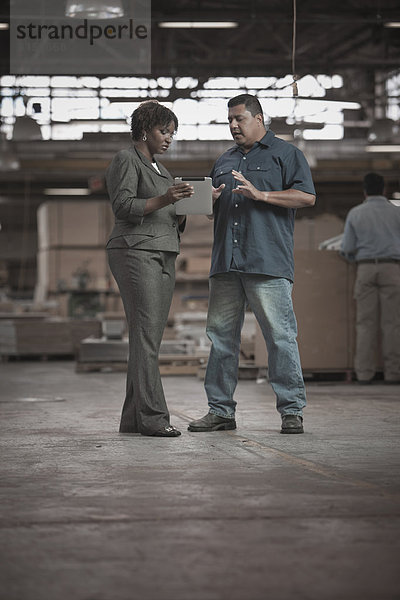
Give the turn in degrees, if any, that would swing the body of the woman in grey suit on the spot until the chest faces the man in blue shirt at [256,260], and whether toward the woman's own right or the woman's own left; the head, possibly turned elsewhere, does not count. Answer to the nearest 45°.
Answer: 0° — they already face them

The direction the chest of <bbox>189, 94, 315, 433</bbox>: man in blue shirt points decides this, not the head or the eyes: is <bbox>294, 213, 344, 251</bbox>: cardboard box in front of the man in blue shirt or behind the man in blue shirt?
behind

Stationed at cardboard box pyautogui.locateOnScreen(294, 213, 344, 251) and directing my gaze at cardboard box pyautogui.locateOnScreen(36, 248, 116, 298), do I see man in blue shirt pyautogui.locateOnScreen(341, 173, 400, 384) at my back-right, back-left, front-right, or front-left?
back-left

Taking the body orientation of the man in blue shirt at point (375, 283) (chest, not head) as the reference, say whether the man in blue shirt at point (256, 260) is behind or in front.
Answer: behind

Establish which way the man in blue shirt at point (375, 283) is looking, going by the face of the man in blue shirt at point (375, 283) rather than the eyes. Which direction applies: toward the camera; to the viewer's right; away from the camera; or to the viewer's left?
away from the camera

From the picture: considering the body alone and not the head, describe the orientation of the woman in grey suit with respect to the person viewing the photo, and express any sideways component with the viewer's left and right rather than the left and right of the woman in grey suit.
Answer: facing to the right of the viewer

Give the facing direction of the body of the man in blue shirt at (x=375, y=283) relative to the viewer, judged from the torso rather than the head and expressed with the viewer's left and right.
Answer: facing away from the viewer

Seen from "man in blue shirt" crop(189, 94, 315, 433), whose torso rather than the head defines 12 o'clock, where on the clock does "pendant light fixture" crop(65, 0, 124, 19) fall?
The pendant light fixture is roughly at 4 o'clock from the man in blue shirt.

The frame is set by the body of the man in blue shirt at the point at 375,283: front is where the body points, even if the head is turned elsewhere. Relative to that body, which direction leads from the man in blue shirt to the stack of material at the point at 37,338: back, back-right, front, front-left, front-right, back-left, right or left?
front-left
